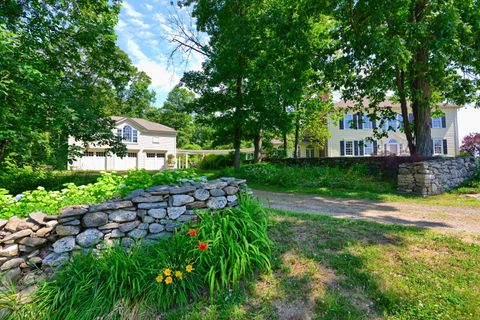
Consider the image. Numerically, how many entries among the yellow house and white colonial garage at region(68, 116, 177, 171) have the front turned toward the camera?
2

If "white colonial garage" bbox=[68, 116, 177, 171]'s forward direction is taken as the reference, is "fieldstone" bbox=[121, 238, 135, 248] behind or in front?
in front

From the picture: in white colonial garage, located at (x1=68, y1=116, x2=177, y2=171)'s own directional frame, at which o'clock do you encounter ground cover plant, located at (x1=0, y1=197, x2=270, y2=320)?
The ground cover plant is roughly at 12 o'clock from the white colonial garage.

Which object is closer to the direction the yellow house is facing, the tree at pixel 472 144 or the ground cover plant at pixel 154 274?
the ground cover plant

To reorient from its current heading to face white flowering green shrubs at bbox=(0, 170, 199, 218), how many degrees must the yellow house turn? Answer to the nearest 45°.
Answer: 0° — it already faces it

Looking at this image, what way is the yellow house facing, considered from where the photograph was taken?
facing the viewer

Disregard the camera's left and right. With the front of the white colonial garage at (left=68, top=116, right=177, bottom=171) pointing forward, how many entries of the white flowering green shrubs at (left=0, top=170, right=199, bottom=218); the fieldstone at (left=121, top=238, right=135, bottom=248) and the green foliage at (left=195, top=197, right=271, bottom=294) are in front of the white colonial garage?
3

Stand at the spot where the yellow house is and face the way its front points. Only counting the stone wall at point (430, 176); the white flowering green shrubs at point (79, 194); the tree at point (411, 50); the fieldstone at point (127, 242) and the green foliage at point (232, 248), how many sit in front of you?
5

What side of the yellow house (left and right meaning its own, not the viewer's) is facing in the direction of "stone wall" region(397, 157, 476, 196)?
front

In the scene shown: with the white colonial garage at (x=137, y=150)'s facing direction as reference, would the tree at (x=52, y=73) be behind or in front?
in front

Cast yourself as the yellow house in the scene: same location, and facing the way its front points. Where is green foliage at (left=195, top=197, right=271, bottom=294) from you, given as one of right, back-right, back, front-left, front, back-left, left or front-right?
front

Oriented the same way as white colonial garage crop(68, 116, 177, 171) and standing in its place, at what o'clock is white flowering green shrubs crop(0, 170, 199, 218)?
The white flowering green shrubs is roughly at 12 o'clock from the white colonial garage.

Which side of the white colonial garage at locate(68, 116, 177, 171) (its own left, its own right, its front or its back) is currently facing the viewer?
front
